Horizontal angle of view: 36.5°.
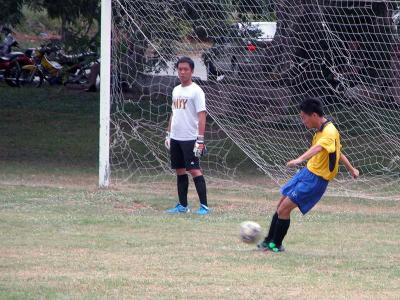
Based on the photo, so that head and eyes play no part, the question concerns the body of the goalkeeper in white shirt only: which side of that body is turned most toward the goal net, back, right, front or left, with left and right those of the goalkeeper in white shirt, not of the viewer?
back

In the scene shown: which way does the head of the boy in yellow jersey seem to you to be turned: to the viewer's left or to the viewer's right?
to the viewer's left

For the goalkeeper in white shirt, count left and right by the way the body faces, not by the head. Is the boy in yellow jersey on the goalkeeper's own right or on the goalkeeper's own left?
on the goalkeeper's own left

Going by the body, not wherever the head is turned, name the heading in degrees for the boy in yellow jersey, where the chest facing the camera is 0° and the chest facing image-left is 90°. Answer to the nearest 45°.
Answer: approximately 90°

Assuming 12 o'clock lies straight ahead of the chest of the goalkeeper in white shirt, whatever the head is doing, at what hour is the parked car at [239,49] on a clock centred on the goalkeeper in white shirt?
The parked car is roughly at 5 o'clock from the goalkeeper in white shirt.

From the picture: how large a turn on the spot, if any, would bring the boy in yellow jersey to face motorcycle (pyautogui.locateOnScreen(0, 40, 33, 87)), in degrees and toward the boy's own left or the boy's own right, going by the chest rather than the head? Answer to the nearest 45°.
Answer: approximately 45° to the boy's own right
